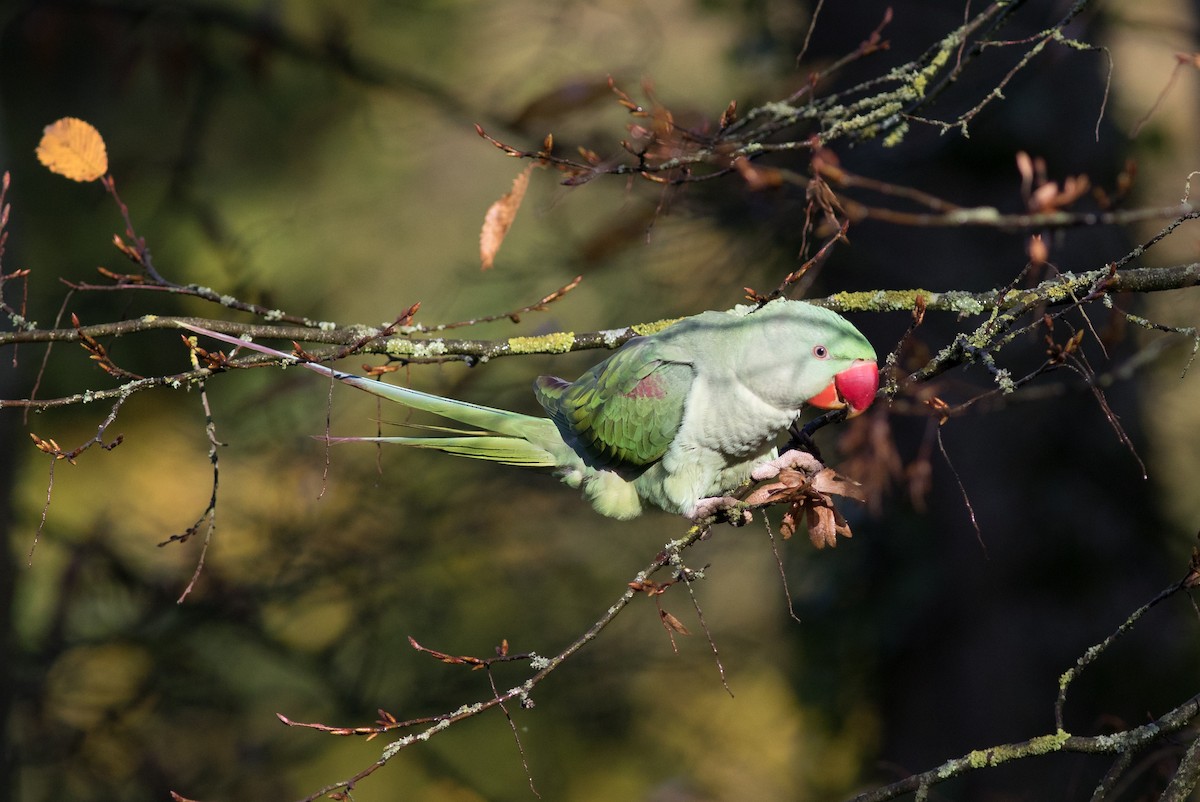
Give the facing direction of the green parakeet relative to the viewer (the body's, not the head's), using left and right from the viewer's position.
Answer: facing to the right of the viewer

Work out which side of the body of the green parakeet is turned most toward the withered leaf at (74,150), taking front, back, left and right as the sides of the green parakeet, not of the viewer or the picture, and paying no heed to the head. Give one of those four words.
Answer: back
